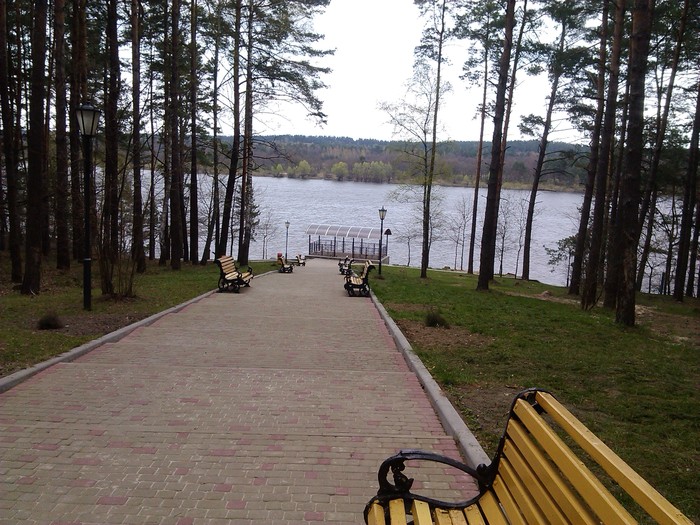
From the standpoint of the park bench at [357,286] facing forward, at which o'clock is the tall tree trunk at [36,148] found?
The tall tree trunk is roughly at 11 o'clock from the park bench.

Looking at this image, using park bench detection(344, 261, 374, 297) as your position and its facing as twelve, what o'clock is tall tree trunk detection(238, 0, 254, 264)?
The tall tree trunk is roughly at 2 o'clock from the park bench.

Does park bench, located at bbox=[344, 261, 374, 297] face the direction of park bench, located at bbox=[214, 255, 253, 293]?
yes

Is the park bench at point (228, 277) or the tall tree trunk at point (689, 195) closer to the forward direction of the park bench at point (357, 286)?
the park bench

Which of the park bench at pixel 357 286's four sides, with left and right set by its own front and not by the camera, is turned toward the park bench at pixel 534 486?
left

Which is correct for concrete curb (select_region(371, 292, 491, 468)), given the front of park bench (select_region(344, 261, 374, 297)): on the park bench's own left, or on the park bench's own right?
on the park bench's own left

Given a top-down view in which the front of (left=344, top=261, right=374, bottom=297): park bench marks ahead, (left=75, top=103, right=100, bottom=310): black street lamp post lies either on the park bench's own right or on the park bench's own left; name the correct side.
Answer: on the park bench's own left

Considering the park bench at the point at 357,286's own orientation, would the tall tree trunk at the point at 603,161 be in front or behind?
behind

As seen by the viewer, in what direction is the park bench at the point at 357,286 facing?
to the viewer's left

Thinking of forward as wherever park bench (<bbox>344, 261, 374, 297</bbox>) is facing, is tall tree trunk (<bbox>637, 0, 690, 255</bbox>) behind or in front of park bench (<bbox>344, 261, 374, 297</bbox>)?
behind
